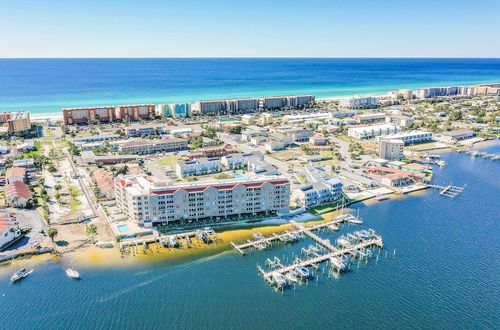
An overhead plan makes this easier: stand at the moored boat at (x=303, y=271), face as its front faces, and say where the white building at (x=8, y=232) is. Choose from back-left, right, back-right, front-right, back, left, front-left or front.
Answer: front-left

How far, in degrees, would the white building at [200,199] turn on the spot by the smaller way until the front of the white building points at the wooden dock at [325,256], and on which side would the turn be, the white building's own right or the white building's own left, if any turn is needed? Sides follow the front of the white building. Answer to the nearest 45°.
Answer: approximately 45° to the white building's own left

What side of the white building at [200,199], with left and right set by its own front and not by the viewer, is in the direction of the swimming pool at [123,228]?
right

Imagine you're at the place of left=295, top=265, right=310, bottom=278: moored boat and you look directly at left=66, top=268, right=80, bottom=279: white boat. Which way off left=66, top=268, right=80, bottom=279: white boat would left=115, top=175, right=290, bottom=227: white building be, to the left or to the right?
right

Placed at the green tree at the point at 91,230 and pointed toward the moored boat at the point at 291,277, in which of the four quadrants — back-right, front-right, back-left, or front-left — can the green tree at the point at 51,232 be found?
back-right

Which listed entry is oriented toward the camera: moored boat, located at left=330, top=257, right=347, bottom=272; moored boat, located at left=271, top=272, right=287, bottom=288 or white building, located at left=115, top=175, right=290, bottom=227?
the white building

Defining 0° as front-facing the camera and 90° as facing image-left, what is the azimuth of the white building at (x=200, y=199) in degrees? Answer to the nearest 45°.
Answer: approximately 0°

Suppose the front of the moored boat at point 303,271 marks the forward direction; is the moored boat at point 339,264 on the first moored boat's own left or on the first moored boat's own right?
on the first moored boat's own right
